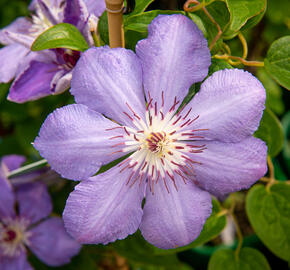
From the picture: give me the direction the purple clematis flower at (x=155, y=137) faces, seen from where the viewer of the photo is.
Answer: facing the viewer

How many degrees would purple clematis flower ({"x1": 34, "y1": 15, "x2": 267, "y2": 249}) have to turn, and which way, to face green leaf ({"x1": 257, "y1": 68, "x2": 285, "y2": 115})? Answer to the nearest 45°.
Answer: approximately 135° to its left
